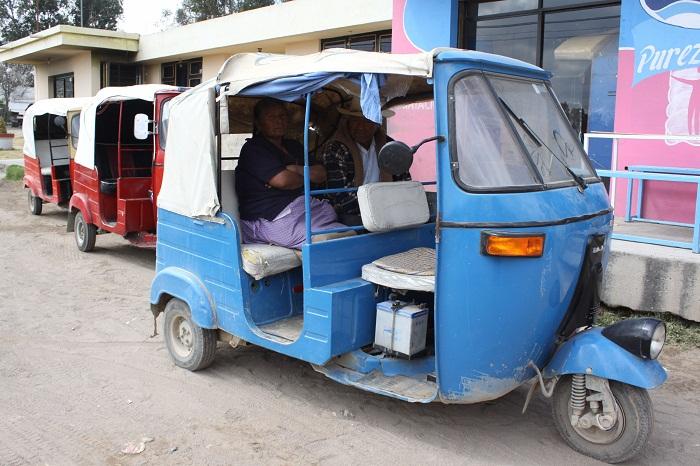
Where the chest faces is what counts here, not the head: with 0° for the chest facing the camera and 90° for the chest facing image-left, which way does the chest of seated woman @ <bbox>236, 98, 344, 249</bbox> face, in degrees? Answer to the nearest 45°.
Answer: approximately 315°

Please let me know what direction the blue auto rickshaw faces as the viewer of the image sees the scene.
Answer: facing the viewer and to the right of the viewer

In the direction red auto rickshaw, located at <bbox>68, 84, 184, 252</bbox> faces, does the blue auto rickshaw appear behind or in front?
in front

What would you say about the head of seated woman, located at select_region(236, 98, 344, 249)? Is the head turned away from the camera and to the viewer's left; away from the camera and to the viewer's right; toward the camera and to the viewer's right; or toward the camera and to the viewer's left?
toward the camera and to the viewer's right

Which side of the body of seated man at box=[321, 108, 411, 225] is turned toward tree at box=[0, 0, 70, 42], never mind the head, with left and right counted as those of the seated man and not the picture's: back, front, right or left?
back

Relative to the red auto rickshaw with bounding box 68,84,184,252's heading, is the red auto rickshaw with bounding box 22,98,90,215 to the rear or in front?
to the rear

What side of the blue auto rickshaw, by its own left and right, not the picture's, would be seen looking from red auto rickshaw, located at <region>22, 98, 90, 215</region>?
back

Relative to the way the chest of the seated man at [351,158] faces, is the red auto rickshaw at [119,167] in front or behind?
behind

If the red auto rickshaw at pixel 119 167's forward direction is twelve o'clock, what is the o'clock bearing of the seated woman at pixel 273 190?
The seated woman is roughly at 1 o'clock from the red auto rickshaw.

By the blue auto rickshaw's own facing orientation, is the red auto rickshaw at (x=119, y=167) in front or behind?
behind

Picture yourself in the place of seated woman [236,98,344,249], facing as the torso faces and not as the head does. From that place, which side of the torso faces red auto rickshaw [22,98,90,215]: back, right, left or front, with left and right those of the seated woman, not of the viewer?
back
